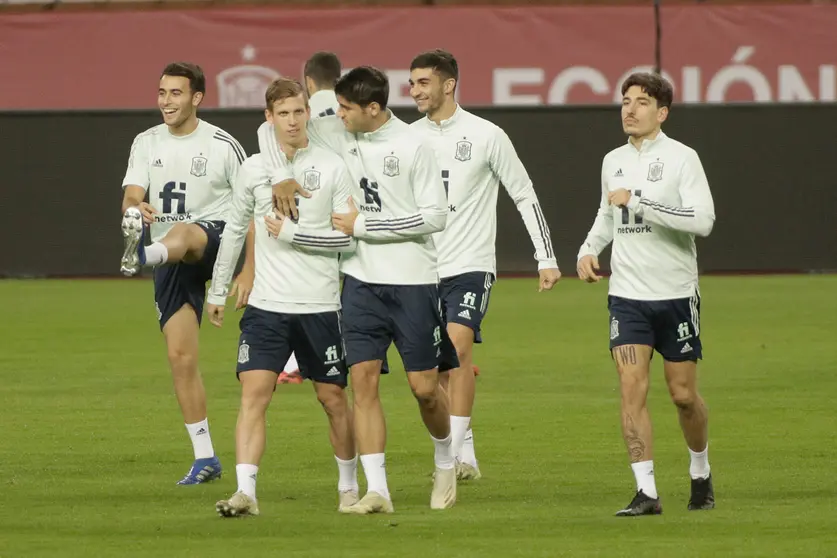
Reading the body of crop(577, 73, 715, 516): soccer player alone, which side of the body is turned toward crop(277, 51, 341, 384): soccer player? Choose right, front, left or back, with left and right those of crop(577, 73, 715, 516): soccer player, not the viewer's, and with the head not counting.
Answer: right

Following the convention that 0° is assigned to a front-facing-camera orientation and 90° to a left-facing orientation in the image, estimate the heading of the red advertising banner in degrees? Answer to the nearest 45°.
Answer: approximately 0°

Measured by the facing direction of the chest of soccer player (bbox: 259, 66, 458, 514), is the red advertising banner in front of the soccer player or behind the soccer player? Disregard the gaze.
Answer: behind

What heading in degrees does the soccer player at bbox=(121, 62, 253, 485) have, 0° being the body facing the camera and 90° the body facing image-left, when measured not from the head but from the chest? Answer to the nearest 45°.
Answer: approximately 45°

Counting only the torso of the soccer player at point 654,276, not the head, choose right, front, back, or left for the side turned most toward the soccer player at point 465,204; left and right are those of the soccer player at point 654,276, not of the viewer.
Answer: right

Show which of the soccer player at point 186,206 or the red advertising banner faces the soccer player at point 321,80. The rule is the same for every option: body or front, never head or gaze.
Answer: the red advertising banner

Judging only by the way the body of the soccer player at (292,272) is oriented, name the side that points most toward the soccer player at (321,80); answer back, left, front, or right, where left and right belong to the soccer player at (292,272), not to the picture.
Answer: back

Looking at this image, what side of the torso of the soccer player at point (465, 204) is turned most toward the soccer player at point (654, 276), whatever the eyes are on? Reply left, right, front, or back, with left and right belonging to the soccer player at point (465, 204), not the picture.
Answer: left

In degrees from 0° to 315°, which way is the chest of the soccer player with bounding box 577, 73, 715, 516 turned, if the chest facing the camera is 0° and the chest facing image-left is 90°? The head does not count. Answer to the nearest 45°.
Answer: approximately 45°

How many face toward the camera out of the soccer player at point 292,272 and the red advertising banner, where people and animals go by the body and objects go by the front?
2

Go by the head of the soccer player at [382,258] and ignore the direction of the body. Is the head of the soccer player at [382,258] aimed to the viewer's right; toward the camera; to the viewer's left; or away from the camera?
to the viewer's left
